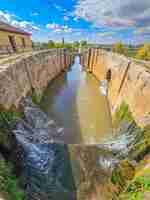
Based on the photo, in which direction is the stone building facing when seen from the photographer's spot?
facing the viewer and to the right of the viewer
